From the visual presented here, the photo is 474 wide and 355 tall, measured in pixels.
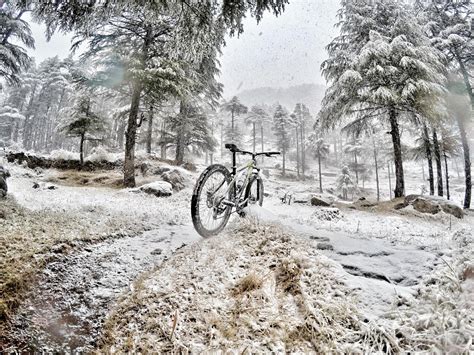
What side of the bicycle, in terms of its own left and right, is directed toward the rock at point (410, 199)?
front

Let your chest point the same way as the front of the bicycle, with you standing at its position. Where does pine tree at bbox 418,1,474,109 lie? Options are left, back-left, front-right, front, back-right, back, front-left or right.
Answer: front

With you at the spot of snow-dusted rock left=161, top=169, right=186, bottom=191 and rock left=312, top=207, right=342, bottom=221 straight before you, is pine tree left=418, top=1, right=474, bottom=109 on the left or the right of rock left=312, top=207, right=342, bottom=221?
left

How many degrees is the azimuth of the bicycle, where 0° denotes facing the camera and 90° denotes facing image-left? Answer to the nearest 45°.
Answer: approximately 225°

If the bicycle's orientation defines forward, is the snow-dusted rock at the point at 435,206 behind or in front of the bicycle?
in front

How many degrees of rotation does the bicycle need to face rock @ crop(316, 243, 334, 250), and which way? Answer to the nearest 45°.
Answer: approximately 90° to its right

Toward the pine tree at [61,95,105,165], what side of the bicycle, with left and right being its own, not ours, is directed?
left
